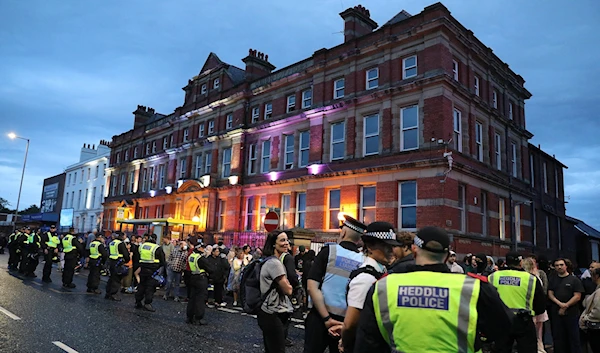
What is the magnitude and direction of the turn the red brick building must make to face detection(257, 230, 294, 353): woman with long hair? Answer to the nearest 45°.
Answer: approximately 45° to its left

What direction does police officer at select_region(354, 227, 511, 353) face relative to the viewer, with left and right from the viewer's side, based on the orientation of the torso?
facing away from the viewer

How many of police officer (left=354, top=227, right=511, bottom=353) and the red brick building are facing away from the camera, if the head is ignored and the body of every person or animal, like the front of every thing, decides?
1

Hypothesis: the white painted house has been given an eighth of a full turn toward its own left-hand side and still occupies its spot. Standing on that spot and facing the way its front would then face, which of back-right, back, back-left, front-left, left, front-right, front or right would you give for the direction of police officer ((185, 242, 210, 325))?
front

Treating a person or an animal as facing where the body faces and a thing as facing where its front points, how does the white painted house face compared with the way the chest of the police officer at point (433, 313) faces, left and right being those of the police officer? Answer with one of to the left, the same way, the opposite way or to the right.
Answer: the opposite way

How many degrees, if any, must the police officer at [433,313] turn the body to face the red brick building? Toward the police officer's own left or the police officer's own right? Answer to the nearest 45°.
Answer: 0° — they already face it

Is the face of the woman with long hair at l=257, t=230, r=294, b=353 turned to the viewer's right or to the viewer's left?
to the viewer's right

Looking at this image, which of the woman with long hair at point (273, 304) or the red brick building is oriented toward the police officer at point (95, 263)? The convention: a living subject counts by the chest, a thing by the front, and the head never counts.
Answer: the red brick building
